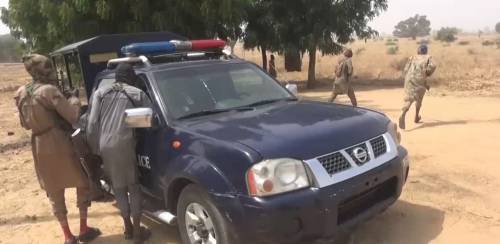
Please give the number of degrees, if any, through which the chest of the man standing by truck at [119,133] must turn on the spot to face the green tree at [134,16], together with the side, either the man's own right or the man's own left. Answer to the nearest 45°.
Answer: approximately 45° to the man's own left

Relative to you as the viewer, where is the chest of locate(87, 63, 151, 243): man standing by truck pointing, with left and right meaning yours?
facing away from the viewer and to the right of the viewer

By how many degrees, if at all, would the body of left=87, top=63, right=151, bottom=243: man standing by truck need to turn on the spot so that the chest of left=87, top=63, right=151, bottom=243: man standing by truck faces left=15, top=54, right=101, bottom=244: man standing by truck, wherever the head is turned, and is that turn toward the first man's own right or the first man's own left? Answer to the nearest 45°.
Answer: approximately 90° to the first man's own left

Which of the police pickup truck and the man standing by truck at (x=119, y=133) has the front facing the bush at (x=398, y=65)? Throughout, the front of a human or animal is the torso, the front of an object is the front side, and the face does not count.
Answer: the man standing by truck

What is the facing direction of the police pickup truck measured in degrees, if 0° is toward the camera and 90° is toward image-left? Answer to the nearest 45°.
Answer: approximately 315°

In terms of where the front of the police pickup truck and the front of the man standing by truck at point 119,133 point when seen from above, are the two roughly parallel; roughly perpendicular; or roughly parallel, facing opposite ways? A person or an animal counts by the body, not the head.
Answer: roughly perpendicular
